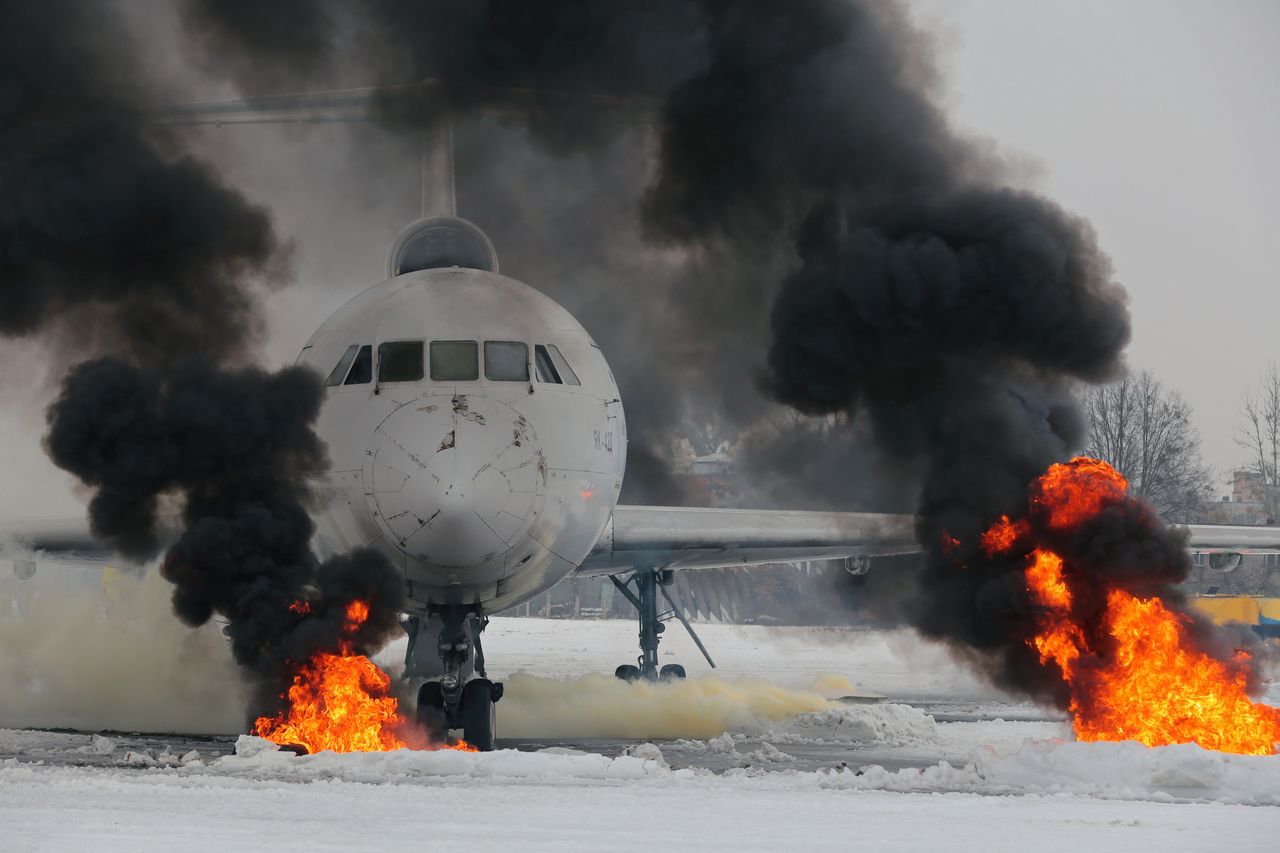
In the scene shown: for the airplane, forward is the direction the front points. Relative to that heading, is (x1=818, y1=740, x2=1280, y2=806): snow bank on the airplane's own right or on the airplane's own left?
on the airplane's own left

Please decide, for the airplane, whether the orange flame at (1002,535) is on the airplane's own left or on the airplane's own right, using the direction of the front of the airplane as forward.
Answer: on the airplane's own left

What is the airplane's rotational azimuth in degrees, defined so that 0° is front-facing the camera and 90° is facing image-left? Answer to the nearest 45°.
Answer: approximately 0°

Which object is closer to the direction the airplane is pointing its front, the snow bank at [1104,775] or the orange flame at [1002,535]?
the snow bank

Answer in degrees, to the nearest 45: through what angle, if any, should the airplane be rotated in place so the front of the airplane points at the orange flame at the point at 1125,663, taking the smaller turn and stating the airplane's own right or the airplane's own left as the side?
approximately 90° to the airplane's own left
